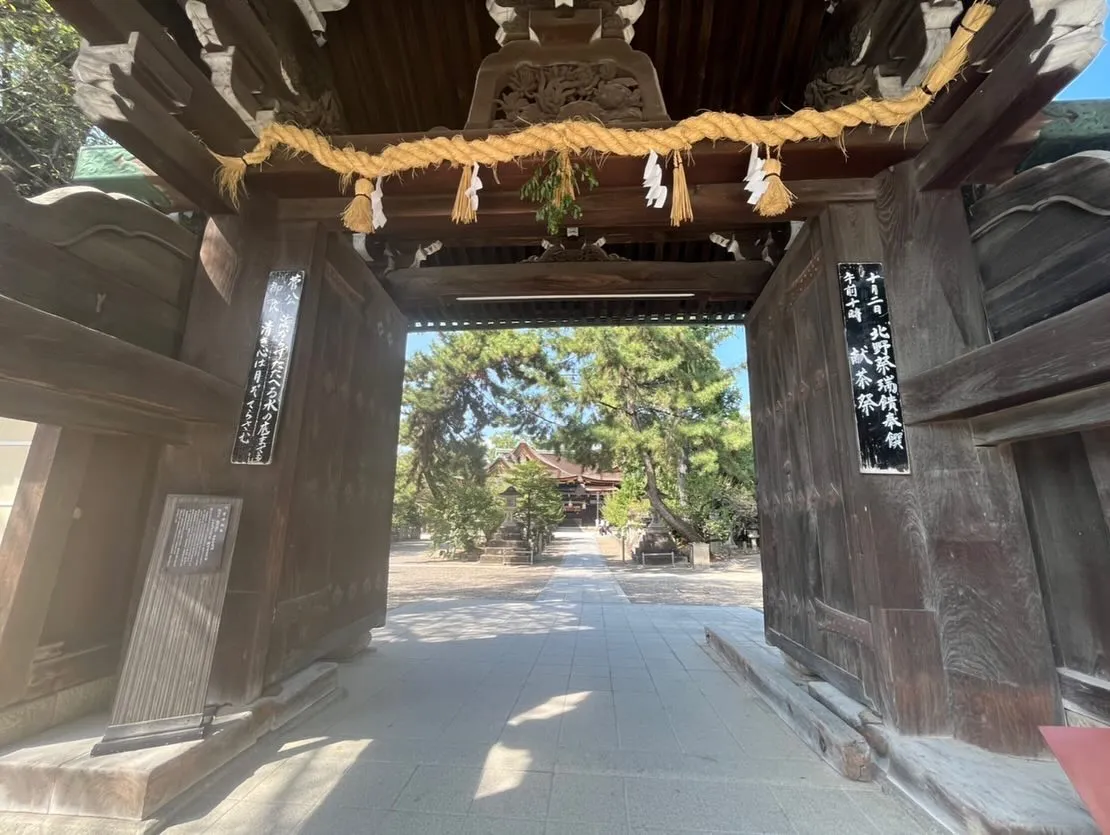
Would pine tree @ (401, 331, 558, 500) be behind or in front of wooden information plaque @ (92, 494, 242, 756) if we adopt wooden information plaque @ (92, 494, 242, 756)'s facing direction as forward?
behind

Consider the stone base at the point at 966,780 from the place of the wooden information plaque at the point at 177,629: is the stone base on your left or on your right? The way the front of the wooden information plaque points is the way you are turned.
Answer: on your left

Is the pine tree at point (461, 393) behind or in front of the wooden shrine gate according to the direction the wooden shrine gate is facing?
behind

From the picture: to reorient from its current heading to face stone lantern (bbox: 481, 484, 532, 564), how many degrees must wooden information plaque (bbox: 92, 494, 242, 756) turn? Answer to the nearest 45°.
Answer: approximately 135° to its left

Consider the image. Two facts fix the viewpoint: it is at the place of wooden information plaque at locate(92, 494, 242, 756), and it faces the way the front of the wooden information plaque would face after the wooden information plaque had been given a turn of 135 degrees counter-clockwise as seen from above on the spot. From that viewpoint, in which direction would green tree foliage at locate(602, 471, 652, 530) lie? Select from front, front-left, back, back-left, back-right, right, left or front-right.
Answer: front

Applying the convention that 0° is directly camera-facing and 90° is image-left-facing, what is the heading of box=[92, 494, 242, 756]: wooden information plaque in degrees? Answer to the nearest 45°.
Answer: approximately 0°

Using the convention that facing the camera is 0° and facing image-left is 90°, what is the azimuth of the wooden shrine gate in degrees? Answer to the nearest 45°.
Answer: approximately 0°

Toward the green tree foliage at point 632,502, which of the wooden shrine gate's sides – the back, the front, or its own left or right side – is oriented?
back

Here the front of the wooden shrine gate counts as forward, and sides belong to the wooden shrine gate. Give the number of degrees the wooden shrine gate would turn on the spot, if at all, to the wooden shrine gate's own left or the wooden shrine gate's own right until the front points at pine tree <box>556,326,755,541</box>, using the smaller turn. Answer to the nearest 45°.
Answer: approximately 180°
